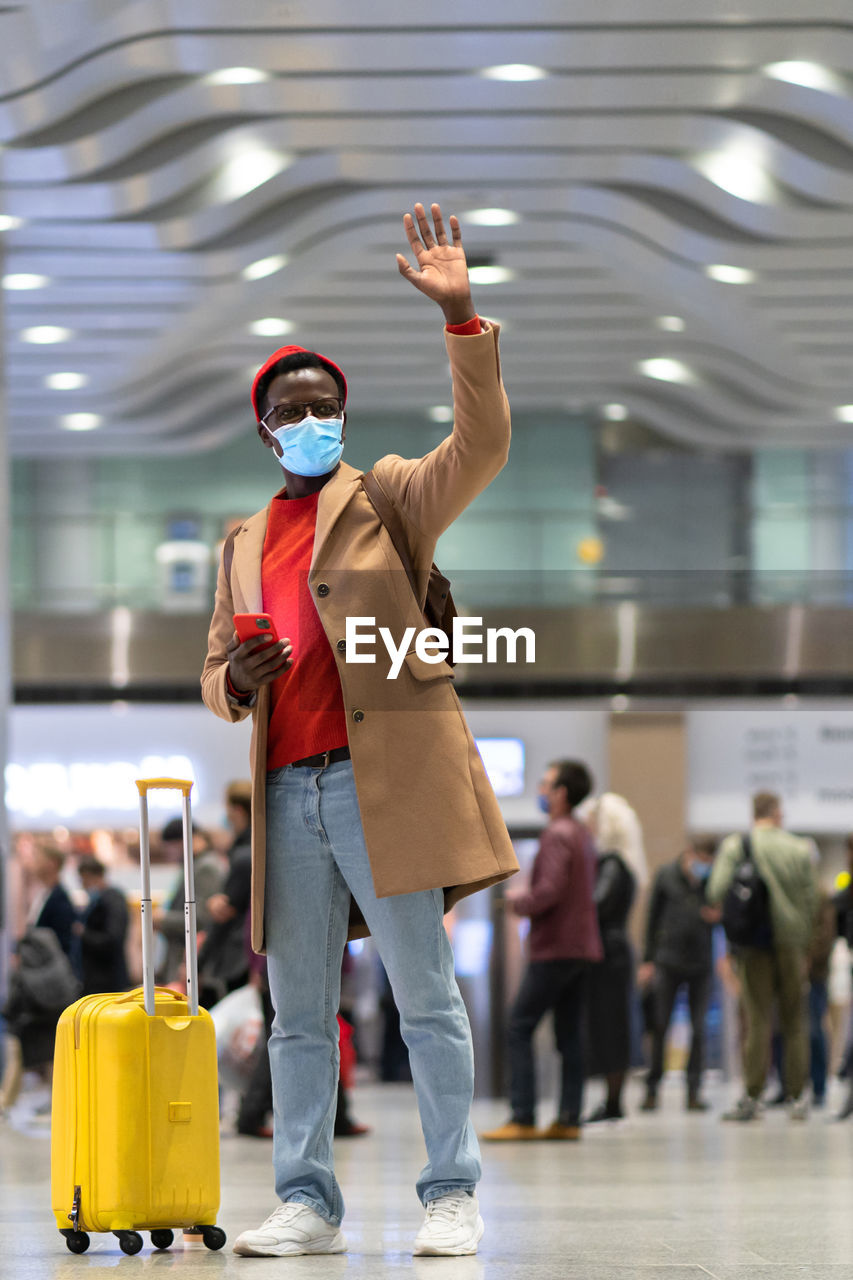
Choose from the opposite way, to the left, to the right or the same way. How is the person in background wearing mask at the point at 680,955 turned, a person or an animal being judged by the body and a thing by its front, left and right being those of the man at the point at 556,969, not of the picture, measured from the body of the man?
to the left

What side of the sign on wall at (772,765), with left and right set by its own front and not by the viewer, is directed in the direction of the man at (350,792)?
front

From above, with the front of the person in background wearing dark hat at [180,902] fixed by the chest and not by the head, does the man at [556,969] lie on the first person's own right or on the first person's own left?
on the first person's own left

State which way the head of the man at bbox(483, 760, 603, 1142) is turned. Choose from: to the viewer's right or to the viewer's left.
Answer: to the viewer's left

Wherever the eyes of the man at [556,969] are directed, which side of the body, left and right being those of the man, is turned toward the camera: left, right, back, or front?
left

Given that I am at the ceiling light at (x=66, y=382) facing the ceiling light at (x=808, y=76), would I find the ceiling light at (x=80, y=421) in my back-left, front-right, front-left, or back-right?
back-left

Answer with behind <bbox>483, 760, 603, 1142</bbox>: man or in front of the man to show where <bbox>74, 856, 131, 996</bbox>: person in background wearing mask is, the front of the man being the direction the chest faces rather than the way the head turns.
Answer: in front
